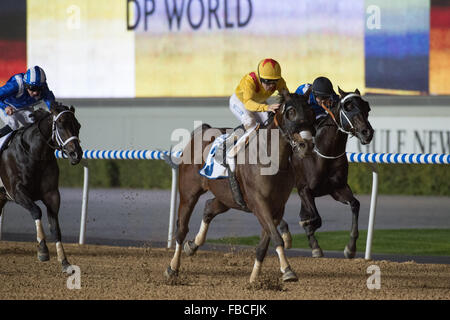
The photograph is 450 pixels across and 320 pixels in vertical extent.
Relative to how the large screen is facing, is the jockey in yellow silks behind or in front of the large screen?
in front

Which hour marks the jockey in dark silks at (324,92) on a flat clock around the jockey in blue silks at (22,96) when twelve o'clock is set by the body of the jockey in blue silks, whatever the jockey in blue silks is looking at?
The jockey in dark silks is roughly at 11 o'clock from the jockey in blue silks.

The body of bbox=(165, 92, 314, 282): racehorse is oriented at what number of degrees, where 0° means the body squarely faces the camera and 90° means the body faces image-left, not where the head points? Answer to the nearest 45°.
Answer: approximately 315°

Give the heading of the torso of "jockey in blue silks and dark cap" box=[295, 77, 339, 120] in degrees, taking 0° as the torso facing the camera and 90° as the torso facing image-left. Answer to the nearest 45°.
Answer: approximately 315°

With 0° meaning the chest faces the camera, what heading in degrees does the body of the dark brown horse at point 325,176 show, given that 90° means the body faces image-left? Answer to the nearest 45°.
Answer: approximately 315°

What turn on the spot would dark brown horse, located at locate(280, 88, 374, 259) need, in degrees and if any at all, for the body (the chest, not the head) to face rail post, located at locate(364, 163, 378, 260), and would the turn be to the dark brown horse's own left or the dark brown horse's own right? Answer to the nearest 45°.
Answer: approximately 90° to the dark brown horse's own left

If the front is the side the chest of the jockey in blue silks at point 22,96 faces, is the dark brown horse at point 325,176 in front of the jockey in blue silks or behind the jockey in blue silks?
in front

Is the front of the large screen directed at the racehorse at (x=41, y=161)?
yes

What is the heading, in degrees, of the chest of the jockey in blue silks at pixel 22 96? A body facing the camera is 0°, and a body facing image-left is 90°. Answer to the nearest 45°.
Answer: approximately 315°

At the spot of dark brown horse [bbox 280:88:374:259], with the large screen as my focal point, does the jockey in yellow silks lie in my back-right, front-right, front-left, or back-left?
back-left

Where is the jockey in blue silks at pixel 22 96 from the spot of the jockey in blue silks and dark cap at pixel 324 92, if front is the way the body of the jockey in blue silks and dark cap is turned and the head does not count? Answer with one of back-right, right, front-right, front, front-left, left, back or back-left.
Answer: back-right
